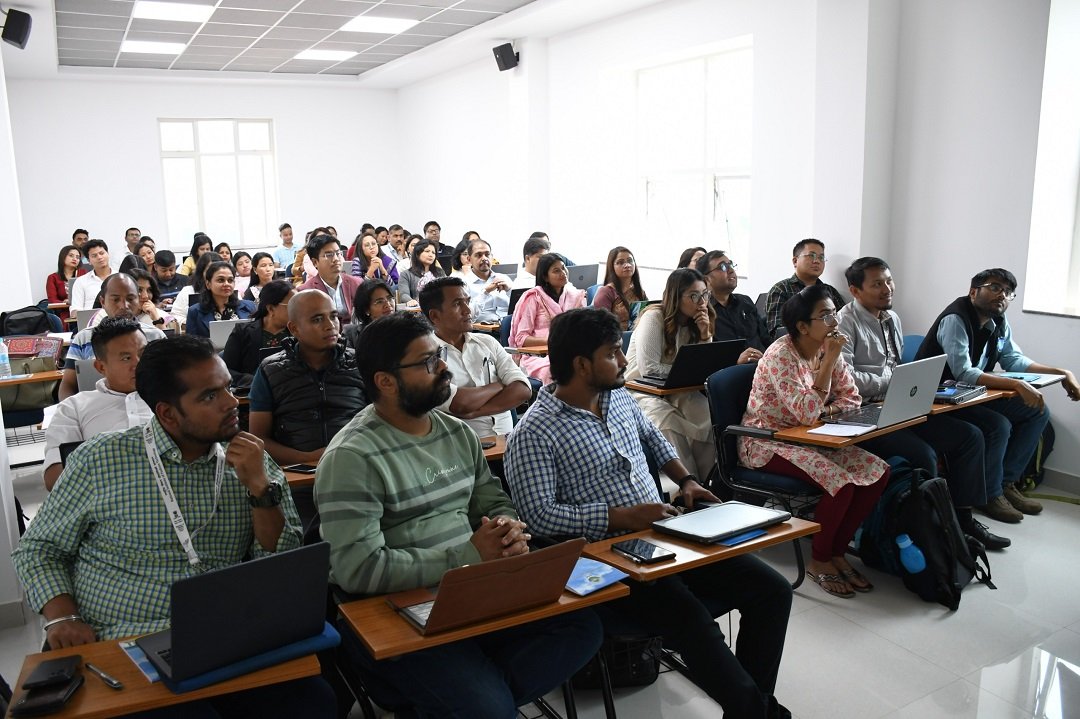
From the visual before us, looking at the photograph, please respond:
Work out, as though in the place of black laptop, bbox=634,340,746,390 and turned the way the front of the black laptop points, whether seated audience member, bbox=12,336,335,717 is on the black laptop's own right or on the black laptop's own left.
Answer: on the black laptop's own left

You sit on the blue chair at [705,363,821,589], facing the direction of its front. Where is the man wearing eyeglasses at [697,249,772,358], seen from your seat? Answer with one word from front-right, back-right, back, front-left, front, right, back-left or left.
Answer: back-left

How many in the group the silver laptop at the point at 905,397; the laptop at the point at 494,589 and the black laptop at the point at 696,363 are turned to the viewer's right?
0

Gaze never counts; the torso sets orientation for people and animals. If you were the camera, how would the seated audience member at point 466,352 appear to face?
facing the viewer and to the right of the viewer

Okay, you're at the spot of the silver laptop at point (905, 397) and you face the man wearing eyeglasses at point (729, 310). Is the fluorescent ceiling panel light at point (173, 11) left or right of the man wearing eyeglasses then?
left

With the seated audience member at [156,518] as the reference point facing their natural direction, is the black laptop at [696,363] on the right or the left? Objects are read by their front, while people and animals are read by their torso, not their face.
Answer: on their left

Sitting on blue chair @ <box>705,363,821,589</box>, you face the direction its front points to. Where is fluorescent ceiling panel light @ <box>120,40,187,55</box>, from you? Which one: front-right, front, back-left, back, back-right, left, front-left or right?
back
